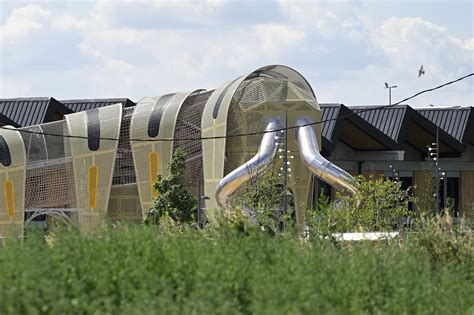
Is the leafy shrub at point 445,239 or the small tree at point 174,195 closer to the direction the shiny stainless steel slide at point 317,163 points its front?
the leafy shrub

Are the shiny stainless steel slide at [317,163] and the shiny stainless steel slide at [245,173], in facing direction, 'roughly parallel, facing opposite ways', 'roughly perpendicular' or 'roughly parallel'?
roughly perpendicular

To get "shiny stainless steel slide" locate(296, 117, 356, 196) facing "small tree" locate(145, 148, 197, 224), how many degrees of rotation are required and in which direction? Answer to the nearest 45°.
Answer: approximately 135° to its right

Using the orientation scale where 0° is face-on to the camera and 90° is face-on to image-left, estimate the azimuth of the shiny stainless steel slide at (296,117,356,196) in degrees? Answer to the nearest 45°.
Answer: approximately 315°

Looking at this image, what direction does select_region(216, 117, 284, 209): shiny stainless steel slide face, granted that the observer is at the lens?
facing the viewer and to the left of the viewer

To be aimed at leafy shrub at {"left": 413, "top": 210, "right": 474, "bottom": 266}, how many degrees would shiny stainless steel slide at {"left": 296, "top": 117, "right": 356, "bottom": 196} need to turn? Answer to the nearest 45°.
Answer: approximately 45° to its right

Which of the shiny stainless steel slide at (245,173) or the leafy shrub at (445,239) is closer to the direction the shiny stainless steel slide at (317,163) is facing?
the leafy shrub

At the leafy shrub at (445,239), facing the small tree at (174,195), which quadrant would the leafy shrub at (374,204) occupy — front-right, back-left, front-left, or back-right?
front-right

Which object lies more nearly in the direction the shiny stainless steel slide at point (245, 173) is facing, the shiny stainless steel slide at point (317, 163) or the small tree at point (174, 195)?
the small tree

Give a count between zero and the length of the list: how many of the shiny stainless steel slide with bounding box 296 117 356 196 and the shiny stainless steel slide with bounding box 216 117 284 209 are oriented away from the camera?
0

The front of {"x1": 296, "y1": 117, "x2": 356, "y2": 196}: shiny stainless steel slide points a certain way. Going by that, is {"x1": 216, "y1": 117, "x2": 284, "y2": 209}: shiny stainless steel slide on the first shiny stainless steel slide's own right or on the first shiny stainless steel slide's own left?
on the first shiny stainless steel slide's own right

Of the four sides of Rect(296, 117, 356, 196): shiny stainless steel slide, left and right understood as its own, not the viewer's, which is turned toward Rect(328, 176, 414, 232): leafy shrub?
front
